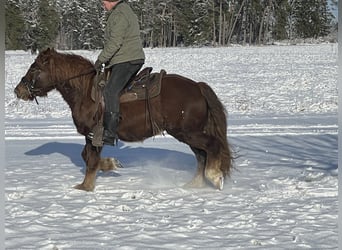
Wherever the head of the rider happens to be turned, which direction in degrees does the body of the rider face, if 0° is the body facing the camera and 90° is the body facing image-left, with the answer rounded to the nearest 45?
approximately 90°

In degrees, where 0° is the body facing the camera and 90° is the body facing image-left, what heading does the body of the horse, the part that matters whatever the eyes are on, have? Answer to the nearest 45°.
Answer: approximately 90°
